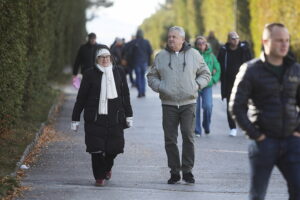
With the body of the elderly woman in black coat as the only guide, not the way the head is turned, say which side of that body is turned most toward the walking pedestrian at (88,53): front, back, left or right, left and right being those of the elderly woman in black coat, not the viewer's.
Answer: back

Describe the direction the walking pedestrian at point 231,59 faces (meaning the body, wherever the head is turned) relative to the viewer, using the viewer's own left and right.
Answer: facing the viewer

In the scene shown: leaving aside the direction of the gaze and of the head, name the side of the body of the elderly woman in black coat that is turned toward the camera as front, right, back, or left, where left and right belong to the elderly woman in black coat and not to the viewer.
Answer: front

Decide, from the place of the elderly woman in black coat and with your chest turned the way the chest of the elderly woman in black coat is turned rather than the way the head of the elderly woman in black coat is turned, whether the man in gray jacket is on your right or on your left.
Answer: on your left

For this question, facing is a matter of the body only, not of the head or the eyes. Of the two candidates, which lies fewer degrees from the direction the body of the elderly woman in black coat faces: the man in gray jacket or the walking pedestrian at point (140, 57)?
the man in gray jacket

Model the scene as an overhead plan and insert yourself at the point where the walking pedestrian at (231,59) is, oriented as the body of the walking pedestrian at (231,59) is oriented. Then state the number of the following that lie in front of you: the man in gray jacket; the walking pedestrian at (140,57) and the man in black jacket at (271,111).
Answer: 2

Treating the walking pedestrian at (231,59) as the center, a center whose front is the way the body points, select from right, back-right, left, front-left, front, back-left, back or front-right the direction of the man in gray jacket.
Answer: front
